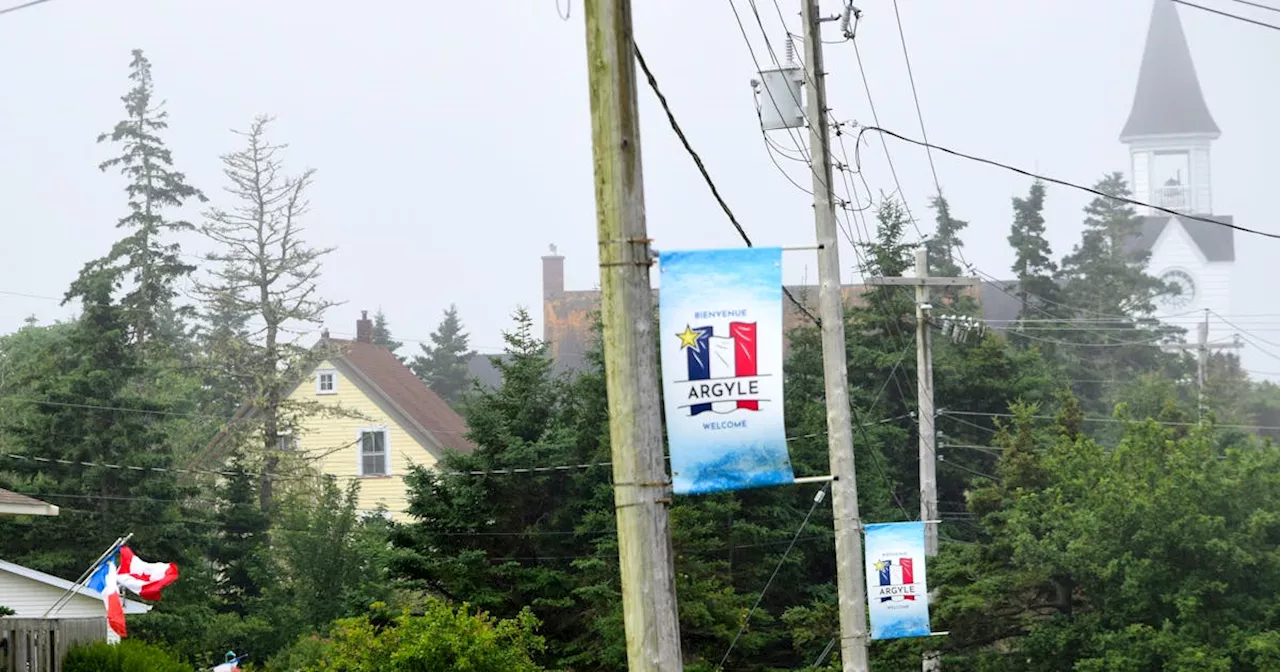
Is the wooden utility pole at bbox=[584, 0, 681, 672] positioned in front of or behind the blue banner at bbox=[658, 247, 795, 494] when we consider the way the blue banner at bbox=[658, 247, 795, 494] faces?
in front

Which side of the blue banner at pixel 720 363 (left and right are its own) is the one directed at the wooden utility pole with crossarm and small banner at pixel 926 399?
back

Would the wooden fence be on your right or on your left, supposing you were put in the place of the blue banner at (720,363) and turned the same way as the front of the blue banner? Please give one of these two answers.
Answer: on your right

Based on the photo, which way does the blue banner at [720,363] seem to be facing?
toward the camera
